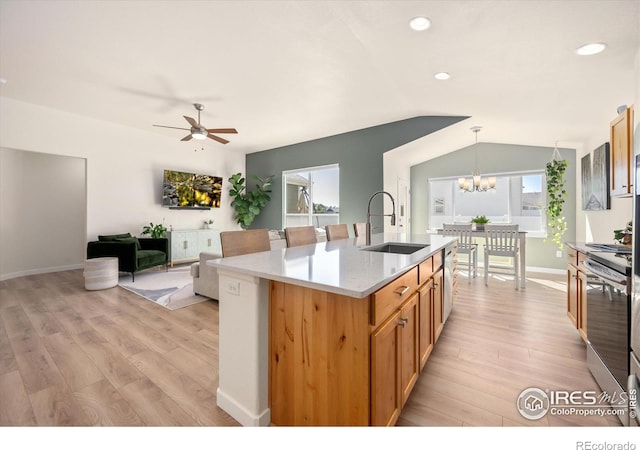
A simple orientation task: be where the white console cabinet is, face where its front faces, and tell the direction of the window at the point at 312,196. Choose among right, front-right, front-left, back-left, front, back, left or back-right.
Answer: front-left

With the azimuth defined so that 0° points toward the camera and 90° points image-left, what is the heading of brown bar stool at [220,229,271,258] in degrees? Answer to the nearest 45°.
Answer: approximately 315°

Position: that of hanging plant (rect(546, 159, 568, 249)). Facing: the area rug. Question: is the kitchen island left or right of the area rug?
left

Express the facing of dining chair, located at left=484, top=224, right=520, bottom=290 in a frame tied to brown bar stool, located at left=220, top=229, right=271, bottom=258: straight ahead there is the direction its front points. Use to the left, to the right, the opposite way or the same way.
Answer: to the left

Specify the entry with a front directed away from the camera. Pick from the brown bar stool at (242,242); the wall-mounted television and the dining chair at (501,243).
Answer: the dining chair at (501,243)

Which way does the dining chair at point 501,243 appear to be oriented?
away from the camera

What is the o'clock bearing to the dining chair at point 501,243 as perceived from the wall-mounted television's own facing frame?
The dining chair is roughly at 12 o'clock from the wall-mounted television.

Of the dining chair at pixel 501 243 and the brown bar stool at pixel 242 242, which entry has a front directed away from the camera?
the dining chair at pixel 501 243

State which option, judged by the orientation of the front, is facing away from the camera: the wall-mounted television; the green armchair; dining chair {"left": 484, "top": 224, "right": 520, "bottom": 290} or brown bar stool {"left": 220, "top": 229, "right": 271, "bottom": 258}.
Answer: dining chair {"left": 484, "top": 224, "right": 520, "bottom": 290}

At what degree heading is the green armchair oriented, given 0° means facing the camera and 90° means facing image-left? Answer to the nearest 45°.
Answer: approximately 315°
